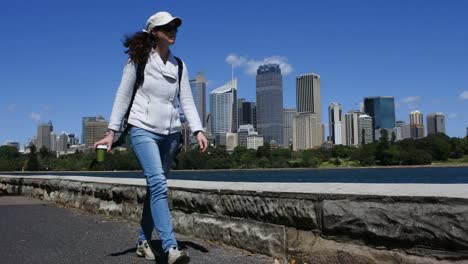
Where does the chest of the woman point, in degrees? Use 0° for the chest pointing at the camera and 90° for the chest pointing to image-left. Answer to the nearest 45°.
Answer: approximately 315°

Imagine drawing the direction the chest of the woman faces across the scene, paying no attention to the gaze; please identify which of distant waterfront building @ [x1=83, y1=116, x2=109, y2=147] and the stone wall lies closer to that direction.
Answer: the stone wall

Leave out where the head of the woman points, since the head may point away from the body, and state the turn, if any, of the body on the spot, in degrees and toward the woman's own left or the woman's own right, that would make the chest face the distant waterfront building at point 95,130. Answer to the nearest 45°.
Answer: approximately 135° to the woman's own left

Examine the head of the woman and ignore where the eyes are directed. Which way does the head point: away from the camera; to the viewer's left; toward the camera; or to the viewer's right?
to the viewer's right
